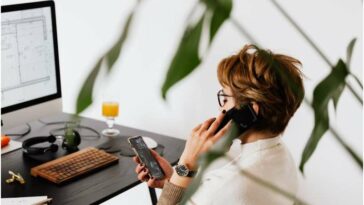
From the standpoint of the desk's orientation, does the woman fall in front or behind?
in front

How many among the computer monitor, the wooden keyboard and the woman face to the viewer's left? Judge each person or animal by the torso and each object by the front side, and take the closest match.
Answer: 1

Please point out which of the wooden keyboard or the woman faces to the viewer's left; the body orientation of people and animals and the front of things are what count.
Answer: the woman

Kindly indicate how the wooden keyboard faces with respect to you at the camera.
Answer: facing the viewer and to the right of the viewer

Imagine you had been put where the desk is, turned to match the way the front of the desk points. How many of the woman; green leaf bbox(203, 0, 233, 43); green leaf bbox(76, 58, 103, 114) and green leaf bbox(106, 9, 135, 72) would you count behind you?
0

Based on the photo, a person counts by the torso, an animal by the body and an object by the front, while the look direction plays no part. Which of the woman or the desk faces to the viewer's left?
the woman

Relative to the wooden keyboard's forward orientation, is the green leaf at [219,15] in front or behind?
in front

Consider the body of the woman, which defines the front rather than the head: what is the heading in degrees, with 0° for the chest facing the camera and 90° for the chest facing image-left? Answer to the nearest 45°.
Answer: approximately 90°

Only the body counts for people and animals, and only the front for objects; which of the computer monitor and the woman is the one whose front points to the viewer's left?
the woman

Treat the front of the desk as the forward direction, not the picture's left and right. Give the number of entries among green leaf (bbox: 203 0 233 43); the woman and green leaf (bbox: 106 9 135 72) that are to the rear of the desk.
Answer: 0

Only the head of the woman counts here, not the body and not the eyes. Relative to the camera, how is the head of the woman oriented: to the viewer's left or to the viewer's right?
to the viewer's left

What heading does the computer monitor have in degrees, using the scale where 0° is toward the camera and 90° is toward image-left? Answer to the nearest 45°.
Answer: approximately 315°

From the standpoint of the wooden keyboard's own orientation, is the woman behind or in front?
in front
